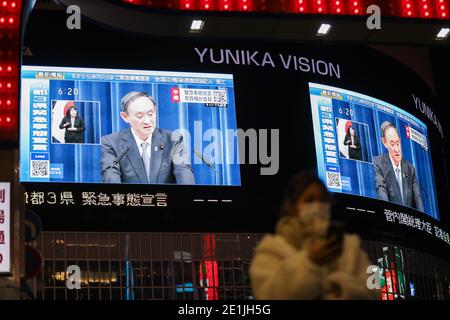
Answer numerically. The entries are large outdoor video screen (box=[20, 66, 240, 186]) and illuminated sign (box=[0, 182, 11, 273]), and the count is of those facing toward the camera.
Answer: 2

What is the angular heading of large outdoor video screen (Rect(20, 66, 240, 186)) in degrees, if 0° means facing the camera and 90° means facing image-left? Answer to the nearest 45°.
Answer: approximately 0°

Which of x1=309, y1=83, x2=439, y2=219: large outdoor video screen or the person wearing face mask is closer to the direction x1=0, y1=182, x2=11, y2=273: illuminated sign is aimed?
the person wearing face mask

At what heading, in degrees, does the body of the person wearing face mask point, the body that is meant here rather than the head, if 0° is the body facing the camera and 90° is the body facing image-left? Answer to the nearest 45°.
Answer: approximately 315°

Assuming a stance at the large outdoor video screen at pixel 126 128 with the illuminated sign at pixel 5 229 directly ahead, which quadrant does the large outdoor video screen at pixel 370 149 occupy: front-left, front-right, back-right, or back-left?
back-left

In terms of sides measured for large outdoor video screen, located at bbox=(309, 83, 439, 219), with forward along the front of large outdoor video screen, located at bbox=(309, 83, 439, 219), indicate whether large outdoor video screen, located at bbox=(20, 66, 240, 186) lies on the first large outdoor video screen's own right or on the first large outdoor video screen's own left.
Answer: on the first large outdoor video screen's own right

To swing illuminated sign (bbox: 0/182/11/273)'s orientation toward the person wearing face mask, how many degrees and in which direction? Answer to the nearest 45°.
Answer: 0° — it already faces them

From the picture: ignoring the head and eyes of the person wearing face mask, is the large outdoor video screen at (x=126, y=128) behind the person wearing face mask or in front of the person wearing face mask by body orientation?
behind
